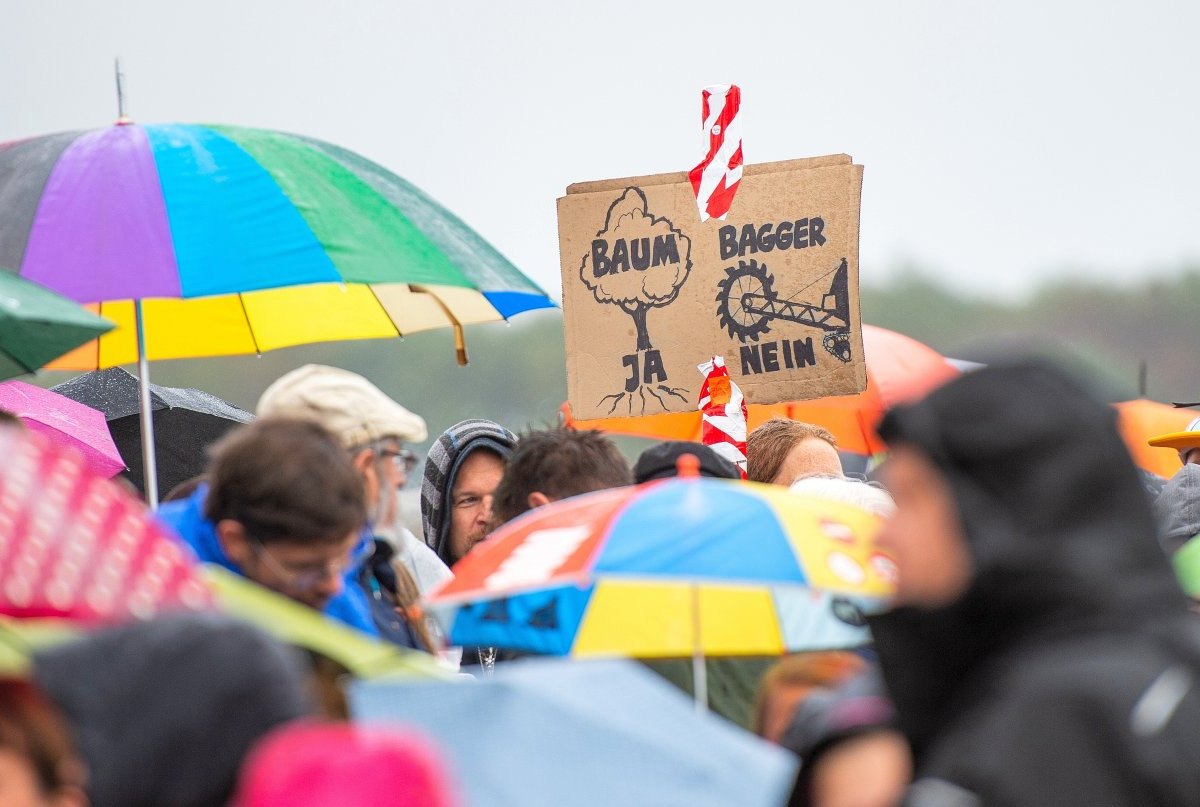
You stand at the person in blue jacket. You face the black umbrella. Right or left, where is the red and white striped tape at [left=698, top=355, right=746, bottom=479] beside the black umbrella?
right

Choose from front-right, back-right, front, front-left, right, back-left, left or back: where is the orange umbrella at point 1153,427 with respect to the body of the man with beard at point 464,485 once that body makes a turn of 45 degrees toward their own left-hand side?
front-left

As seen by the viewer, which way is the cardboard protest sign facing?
toward the camera

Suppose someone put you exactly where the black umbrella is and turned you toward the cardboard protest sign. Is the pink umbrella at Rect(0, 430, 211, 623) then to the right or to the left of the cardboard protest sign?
right

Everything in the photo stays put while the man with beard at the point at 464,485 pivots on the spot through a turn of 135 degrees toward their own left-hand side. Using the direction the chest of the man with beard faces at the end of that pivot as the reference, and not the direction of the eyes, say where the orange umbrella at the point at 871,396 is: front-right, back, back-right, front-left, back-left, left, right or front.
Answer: front-right

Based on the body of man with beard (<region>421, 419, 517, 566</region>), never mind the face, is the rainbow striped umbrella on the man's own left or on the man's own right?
on the man's own right

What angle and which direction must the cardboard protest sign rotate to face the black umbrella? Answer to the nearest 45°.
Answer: approximately 135° to its right

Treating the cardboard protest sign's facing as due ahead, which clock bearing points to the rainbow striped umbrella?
The rainbow striped umbrella is roughly at 1 o'clock from the cardboard protest sign.

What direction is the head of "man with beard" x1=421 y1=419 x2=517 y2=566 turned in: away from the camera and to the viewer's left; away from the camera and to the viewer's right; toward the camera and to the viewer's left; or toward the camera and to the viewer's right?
toward the camera and to the viewer's right

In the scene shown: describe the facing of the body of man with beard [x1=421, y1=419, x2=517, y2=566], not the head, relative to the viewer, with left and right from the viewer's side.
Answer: facing the viewer and to the right of the viewer

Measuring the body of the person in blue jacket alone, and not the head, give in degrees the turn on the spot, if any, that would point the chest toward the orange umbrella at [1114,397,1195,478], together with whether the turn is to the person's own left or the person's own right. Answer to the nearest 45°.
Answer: approximately 90° to the person's own left

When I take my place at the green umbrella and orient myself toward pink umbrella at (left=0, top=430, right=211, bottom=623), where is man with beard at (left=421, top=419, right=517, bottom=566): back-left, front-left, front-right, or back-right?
back-left

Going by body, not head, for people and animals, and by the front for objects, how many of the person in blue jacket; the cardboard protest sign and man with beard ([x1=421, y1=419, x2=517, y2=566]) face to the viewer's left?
0

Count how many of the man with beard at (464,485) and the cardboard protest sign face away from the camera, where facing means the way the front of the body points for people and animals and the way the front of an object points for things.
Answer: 0

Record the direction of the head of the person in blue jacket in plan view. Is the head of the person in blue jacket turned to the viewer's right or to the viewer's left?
to the viewer's right
